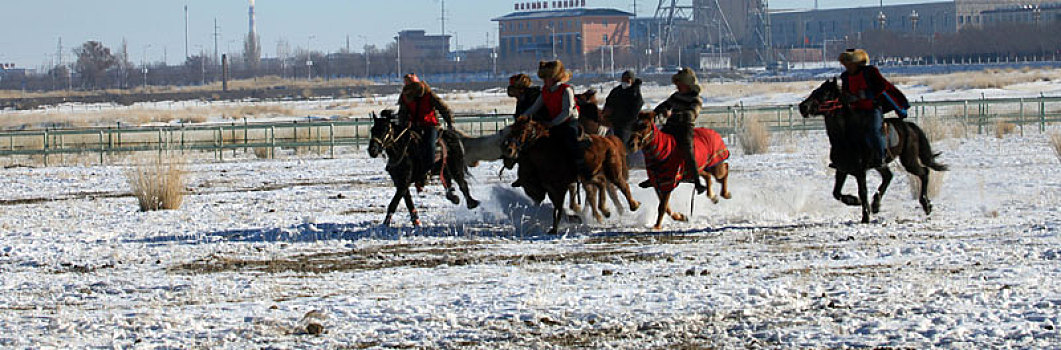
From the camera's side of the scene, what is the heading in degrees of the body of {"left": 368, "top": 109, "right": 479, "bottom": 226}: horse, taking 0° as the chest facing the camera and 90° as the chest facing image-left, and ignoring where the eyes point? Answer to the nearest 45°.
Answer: approximately 45°

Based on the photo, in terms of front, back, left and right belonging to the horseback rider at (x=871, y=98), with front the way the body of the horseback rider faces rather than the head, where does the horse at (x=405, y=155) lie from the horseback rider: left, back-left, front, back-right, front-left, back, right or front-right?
front-right

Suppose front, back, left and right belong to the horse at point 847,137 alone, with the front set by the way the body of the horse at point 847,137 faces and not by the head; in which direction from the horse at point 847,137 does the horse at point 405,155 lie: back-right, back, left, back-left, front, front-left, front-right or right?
front-right

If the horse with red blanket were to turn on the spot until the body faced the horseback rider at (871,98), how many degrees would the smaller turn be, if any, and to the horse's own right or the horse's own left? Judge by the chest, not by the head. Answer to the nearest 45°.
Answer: approximately 135° to the horse's own left

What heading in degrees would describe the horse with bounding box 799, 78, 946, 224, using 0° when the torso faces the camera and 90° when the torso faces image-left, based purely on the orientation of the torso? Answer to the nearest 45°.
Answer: approximately 45°

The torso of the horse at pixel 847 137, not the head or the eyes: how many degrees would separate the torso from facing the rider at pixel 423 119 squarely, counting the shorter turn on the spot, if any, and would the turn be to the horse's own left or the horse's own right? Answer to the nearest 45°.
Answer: approximately 45° to the horse's own right

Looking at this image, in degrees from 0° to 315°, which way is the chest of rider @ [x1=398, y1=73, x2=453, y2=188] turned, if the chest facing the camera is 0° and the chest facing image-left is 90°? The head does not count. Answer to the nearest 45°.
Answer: approximately 45°

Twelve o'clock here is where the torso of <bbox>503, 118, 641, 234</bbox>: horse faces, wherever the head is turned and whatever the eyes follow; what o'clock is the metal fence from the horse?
The metal fence is roughly at 4 o'clock from the horse.

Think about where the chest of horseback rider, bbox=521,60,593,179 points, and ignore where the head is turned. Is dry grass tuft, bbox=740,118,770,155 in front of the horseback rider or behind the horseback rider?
behind
